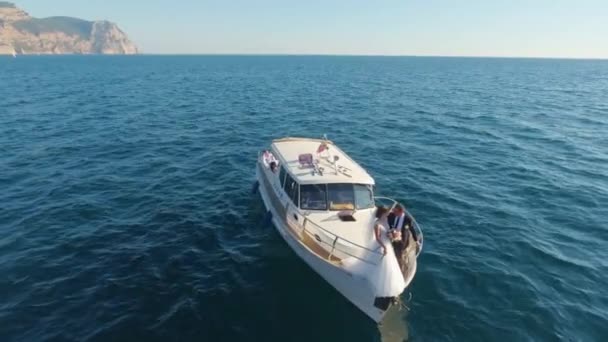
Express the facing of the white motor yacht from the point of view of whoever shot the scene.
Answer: facing the viewer and to the right of the viewer
